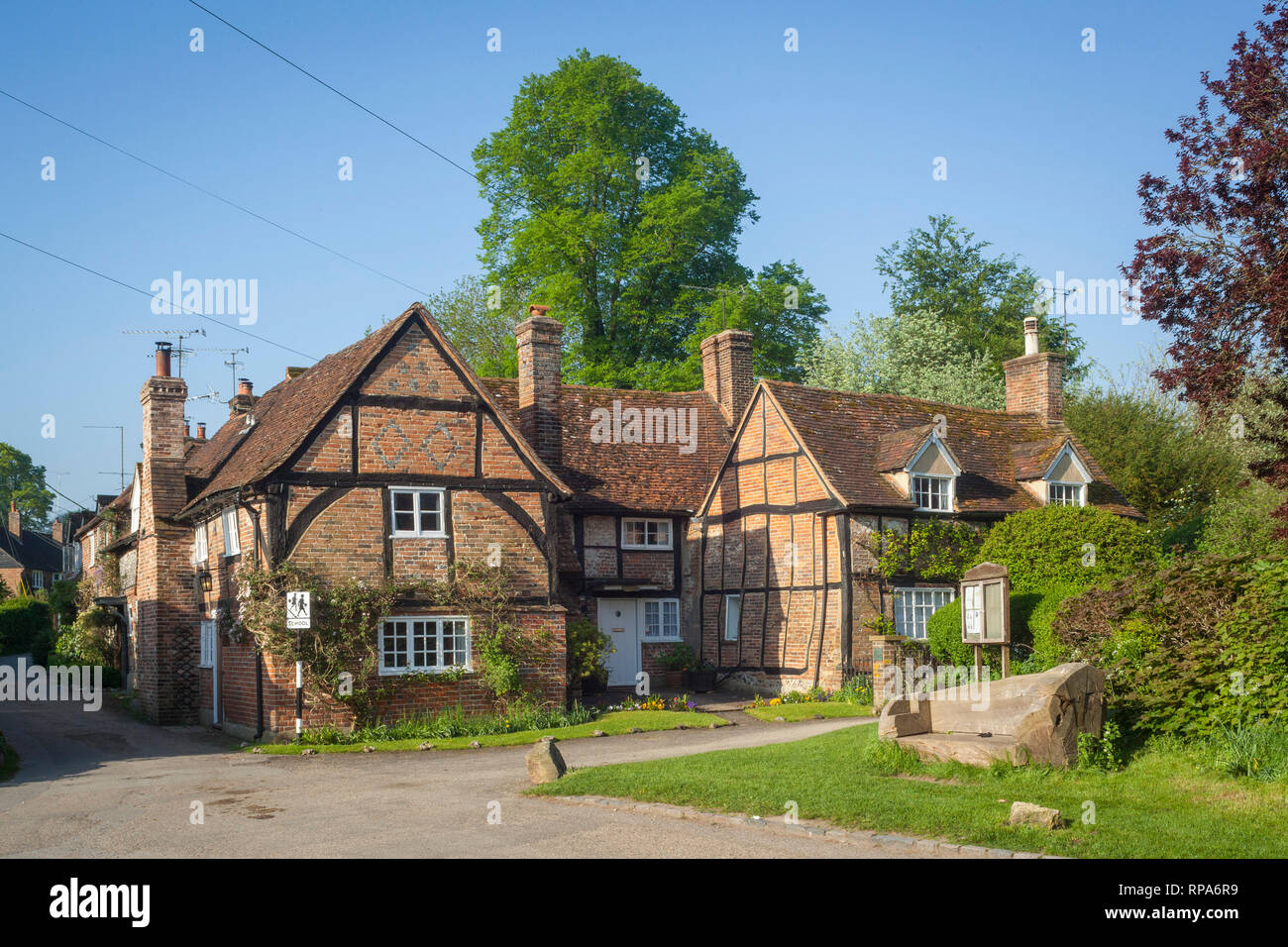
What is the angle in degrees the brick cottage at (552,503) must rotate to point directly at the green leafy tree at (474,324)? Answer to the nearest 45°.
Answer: approximately 180°

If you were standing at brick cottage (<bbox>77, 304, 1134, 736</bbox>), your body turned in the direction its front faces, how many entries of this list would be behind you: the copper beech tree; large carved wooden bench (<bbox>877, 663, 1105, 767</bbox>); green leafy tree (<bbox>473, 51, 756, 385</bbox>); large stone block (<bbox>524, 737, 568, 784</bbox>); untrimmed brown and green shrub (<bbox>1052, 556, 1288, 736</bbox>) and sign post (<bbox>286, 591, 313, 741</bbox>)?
1

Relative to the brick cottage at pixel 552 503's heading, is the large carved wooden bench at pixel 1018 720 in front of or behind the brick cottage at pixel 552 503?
in front

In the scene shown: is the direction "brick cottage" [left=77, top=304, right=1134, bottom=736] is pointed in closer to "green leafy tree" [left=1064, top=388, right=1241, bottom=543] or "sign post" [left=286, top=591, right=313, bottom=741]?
the sign post

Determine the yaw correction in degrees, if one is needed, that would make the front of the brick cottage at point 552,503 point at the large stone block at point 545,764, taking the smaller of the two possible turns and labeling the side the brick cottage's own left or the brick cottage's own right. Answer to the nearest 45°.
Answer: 0° — it already faces it

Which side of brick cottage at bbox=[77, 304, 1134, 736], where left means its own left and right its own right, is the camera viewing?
front

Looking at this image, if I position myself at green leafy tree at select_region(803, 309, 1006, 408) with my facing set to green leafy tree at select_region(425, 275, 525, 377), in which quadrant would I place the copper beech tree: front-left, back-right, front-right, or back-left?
back-left

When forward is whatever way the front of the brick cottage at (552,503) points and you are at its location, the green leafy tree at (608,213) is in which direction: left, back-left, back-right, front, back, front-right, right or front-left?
back

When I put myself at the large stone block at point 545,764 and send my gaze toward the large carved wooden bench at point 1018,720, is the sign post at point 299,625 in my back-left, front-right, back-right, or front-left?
back-left
